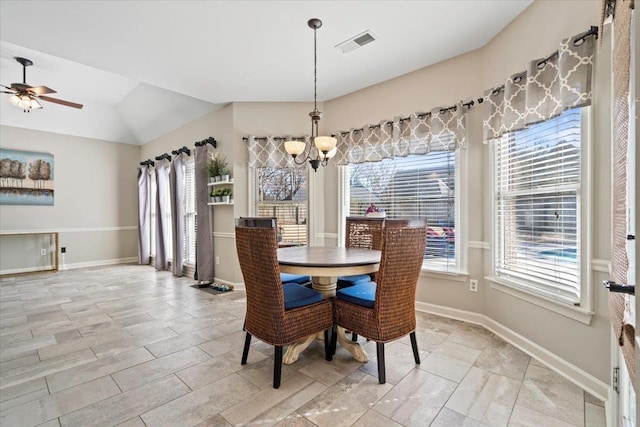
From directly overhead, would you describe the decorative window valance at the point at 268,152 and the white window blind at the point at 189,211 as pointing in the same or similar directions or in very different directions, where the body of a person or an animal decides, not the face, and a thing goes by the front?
same or similar directions

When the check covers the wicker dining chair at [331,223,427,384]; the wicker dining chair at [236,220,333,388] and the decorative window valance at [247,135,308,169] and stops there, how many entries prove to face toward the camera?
1

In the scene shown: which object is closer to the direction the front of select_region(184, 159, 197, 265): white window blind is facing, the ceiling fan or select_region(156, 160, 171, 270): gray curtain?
the ceiling fan

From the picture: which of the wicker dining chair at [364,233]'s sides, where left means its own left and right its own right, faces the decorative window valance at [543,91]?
left

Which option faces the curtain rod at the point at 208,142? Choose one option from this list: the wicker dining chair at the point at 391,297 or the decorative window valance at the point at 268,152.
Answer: the wicker dining chair

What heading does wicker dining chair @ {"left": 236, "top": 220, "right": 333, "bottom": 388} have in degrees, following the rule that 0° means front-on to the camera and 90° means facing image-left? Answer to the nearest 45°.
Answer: approximately 225°

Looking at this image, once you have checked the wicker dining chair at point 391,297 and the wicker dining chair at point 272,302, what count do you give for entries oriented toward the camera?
0

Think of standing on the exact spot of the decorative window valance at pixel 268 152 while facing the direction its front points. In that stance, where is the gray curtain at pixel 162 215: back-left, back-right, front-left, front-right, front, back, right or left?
back-right

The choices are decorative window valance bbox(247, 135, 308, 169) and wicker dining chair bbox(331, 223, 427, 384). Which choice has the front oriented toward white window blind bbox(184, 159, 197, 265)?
the wicker dining chair

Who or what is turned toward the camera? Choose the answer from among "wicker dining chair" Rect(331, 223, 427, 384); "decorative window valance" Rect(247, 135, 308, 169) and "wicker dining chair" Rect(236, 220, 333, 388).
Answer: the decorative window valance

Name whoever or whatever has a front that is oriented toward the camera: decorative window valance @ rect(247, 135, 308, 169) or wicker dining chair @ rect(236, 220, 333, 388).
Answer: the decorative window valance

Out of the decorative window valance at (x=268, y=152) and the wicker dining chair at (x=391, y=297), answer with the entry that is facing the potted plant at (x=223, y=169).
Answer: the wicker dining chair

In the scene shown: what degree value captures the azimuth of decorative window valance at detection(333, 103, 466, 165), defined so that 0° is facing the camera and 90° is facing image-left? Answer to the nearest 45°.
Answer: approximately 45°

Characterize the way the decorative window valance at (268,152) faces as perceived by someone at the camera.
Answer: facing the viewer

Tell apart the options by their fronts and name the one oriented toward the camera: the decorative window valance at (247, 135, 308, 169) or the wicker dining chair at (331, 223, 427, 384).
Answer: the decorative window valance

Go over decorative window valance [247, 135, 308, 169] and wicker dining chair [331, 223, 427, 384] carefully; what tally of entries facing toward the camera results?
1

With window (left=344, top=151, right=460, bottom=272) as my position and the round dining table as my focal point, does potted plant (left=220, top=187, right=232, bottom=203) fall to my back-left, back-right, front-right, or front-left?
front-right

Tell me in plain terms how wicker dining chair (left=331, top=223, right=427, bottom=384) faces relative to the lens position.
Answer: facing away from the viewer and to the left of the viewer

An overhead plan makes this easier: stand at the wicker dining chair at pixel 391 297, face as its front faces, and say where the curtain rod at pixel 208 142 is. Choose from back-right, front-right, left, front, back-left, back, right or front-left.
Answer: front

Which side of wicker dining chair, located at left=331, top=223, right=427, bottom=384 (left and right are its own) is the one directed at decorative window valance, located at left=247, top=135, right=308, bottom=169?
front

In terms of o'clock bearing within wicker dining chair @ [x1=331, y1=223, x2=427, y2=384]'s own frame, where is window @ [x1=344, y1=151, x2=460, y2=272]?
The window is roughly at 2 o'clock from the wicker dining chair.

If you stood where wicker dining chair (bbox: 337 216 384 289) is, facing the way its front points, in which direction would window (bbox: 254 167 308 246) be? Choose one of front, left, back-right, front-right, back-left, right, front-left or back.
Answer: right
